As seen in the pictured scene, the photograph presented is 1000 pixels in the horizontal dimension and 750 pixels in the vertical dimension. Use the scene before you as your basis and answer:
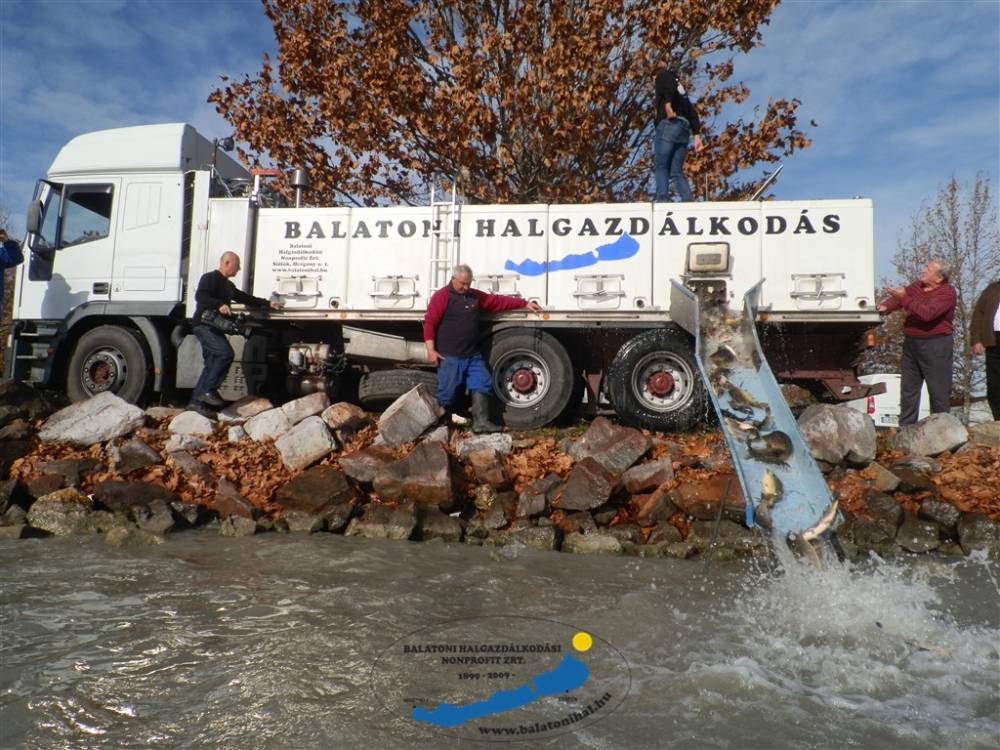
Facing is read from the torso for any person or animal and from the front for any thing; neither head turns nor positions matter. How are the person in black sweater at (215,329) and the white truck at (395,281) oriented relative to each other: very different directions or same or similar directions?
very different directions

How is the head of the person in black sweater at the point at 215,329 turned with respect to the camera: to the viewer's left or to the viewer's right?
to the viewer's right

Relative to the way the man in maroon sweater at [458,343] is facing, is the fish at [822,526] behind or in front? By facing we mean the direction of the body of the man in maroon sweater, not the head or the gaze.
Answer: in front

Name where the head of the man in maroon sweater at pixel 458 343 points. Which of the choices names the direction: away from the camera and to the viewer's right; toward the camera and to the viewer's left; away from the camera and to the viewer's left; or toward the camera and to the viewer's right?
toward the camera and to the viewer's right

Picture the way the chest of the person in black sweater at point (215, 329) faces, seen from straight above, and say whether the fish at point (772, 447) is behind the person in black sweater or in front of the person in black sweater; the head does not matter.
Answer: in front

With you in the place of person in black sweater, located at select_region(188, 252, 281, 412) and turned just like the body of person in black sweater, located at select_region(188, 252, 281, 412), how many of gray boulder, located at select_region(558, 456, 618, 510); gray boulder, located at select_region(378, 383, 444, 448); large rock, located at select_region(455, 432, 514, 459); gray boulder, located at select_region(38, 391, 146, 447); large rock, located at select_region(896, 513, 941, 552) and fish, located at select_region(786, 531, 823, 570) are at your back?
1

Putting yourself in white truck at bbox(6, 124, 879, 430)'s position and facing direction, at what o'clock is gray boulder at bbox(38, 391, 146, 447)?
The gray boulder is roughly at 12 o'clock from the white truck.

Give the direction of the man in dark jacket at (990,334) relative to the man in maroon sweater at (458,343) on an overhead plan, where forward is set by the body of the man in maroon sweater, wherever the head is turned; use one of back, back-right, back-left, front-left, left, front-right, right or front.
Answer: front-left

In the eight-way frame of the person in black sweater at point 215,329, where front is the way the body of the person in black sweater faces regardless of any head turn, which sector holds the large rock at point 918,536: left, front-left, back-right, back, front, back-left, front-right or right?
front-right

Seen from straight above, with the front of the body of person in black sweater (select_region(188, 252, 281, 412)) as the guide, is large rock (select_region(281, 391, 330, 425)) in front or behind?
in front

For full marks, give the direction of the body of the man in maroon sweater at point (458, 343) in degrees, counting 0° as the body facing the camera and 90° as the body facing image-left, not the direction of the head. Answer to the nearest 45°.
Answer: approximately 315°

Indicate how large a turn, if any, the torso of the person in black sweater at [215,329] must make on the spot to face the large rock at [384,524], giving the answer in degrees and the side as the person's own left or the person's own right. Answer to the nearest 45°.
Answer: approximately 45° to the person's own right

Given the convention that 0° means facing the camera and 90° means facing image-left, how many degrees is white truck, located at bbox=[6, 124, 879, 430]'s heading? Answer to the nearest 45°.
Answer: approximately 90°

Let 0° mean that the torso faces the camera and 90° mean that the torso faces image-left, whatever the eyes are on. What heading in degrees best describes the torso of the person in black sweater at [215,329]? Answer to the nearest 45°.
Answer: approximately 270°
